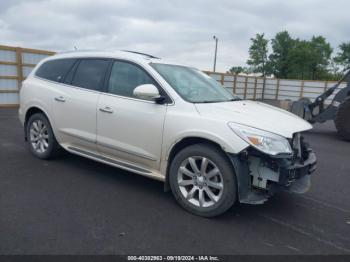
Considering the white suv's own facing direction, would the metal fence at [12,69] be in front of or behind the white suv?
behind

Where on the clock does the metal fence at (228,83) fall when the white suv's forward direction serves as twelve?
The metal fence is roughly at 8 o'clock from the white suv.

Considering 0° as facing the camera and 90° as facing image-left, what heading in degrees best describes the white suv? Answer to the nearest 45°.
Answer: approximately 315°
